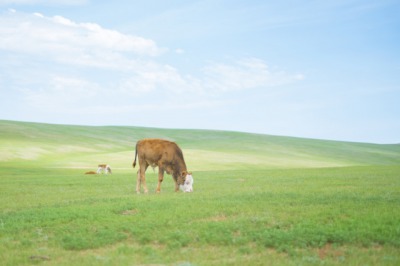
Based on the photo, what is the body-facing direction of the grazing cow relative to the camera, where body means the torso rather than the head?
to the viewer's right
